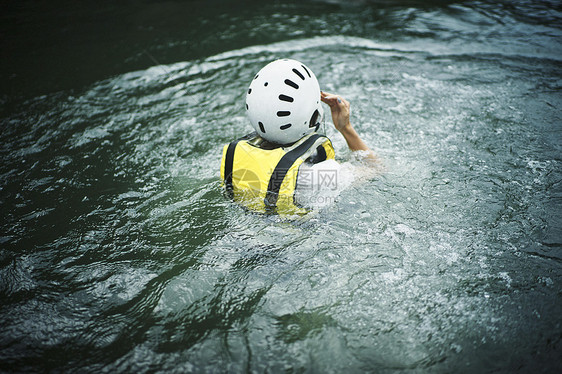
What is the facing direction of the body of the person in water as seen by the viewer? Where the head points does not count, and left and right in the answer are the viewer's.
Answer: facing away from the viewer and to the right of the viewer

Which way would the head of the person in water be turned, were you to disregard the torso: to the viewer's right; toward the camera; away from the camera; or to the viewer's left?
away from the camera
